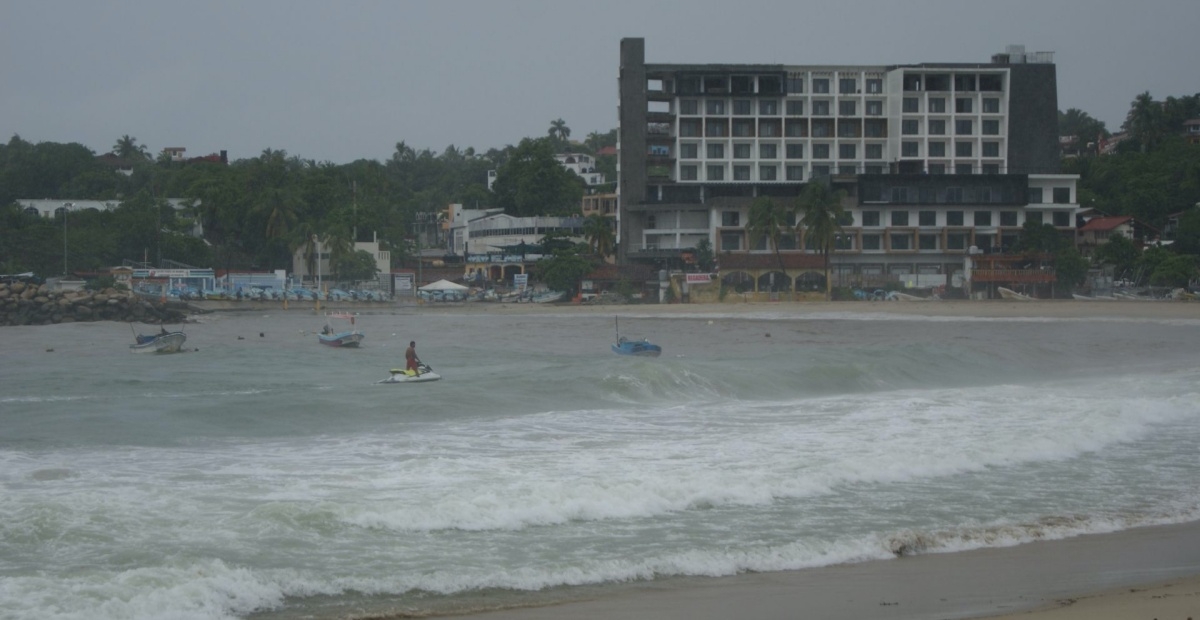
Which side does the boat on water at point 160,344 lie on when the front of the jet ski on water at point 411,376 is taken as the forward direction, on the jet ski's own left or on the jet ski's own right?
on the jet ski's own left

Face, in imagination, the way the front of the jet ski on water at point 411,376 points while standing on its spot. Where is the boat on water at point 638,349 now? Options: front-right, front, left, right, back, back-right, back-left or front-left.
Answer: front-left

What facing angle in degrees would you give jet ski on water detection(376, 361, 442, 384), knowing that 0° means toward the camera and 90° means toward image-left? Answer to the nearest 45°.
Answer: approximately 270°

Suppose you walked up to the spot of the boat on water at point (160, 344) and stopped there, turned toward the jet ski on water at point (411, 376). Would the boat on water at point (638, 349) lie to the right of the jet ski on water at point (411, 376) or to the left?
left
